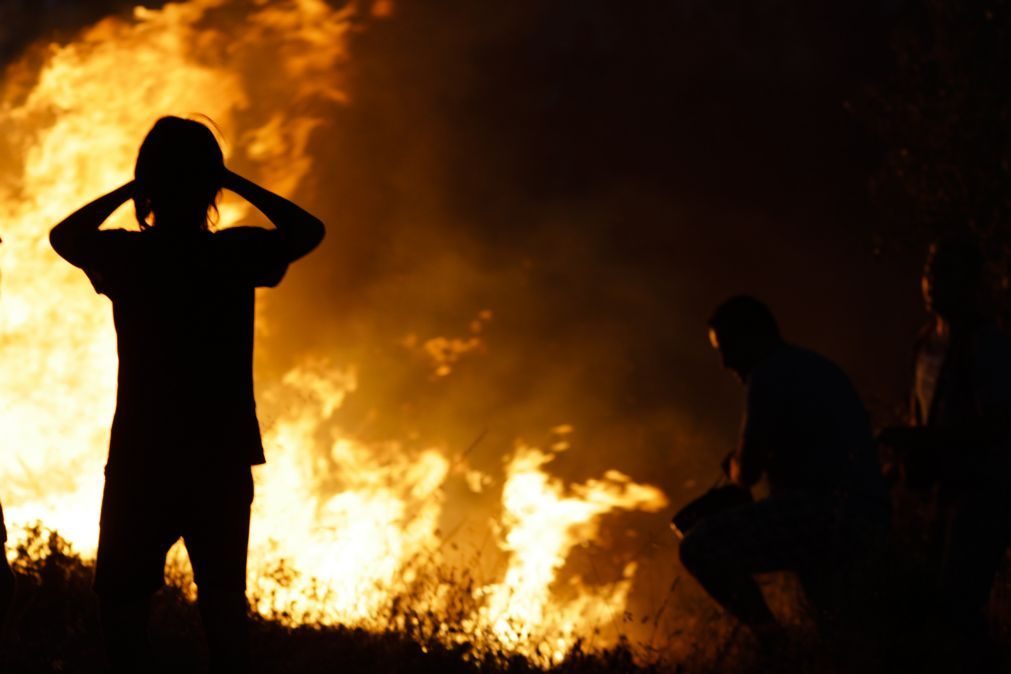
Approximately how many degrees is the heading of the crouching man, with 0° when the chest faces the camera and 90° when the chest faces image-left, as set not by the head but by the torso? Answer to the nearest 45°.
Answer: approximately 90°

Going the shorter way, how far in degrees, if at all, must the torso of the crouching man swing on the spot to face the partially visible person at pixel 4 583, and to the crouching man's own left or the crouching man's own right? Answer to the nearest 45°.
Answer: approximately 45° to the crouching man's own left

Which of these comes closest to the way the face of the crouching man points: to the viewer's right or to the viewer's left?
to the viewer's left

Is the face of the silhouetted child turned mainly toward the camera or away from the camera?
away from the camera

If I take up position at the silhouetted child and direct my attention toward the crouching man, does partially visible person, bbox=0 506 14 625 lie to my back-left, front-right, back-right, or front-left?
back-left

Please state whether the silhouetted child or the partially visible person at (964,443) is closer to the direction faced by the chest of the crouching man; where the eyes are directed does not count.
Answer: the silhouetted child

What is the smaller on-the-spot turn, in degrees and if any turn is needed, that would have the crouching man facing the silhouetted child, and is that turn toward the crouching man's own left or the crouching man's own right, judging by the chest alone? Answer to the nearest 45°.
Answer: approximately 45° to the crouching man's own left

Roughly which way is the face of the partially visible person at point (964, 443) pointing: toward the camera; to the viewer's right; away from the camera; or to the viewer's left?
to the viewer's left

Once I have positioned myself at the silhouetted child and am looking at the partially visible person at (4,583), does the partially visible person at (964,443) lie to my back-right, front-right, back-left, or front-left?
back-right

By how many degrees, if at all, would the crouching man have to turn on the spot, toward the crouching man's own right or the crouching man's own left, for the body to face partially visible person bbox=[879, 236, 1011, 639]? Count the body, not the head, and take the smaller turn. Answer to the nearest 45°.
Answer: approximately 180°
